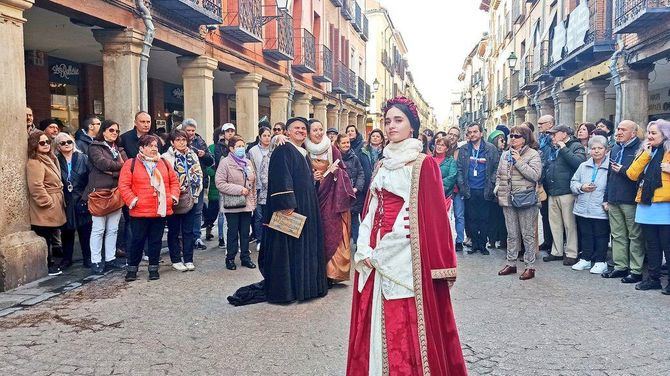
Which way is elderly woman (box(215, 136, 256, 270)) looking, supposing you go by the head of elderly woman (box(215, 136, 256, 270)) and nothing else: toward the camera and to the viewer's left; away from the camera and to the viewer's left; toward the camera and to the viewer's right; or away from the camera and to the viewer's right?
toward the camera and to the viewer's right

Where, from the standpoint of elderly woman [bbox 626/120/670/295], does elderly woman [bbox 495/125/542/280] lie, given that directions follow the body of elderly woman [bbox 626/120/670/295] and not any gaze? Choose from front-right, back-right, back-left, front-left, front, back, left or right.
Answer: front-right

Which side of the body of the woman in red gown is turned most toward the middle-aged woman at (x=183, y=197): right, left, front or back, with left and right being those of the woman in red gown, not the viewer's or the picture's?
right

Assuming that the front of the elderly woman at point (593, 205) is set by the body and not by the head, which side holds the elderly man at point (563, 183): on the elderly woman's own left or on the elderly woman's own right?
on the elderly woman's own right

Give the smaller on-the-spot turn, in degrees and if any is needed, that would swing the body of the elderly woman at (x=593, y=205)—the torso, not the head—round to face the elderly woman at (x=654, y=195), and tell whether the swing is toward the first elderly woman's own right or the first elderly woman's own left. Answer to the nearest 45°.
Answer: approximately 90° to the first elderly woman's own left

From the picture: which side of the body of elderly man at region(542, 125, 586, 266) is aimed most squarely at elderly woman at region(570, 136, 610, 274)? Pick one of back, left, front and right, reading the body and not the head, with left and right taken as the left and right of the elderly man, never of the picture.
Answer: left

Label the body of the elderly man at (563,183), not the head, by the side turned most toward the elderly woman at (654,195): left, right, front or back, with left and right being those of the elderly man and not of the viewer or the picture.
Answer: left

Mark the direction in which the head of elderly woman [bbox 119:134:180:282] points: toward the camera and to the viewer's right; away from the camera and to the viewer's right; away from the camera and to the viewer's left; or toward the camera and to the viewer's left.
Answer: toward the camera and to the viewer's right
